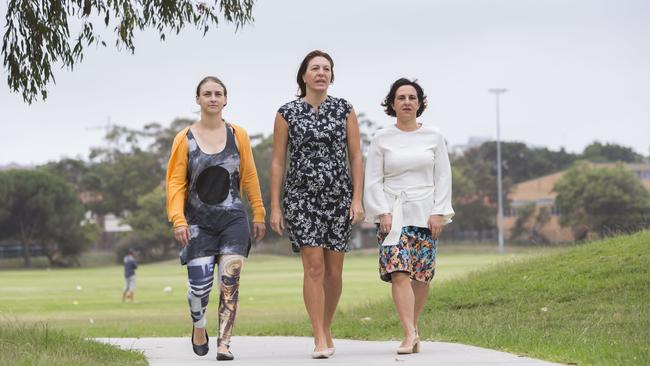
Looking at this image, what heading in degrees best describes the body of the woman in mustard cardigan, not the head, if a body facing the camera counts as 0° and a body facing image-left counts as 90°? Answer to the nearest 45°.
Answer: approximately 0°

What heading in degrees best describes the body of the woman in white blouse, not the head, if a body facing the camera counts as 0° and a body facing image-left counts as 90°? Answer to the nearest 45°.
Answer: approximately 0°

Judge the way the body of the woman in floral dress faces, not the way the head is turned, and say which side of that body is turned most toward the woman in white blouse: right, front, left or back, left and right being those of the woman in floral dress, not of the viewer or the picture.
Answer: left

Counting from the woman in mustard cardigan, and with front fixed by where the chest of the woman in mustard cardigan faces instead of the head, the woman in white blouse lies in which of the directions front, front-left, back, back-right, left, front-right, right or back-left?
left
